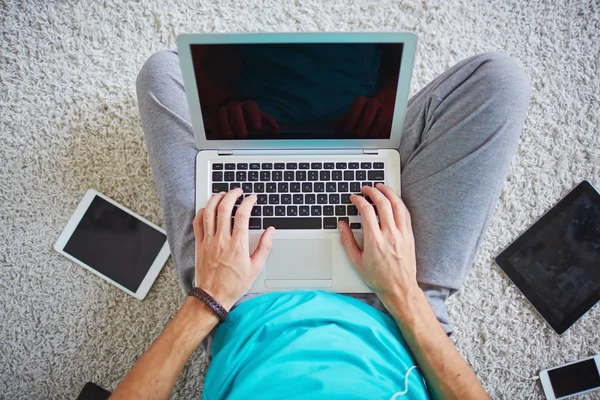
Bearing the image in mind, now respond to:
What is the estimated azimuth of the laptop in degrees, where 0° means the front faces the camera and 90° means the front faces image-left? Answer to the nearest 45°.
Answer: approximately 0°

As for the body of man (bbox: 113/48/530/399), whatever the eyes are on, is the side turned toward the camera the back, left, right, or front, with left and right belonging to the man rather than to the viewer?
back
